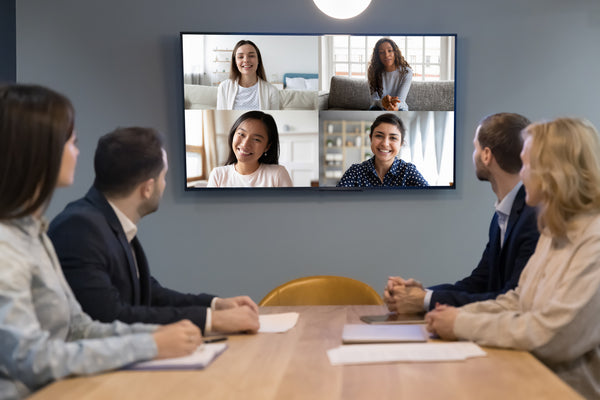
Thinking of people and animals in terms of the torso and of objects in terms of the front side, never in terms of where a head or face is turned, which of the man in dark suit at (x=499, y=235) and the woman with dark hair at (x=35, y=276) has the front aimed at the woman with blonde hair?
the woman with dark hair

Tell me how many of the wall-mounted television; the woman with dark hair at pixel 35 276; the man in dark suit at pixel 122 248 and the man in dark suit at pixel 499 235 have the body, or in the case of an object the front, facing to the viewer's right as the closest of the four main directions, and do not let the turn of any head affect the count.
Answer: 2

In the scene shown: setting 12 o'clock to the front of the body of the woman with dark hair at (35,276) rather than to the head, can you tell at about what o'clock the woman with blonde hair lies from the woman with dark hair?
The woman with blonde hair is roughly at 12 o'clock from the woman with dark hair.

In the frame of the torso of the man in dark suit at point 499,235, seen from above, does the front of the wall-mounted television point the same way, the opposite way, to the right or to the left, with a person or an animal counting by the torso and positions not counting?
to the left

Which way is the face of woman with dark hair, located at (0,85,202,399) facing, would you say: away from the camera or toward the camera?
away from the camera

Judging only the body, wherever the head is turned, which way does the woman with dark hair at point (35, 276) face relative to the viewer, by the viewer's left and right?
facing to the right of the viewer

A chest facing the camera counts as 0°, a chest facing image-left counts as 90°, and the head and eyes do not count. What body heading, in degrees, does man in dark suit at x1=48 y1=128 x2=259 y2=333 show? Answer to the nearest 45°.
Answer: approximately 270°

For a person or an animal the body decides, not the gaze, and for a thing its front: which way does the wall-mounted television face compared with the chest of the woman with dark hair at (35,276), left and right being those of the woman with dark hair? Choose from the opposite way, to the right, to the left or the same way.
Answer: to the right

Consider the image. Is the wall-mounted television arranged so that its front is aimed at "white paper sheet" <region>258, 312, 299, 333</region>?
yes

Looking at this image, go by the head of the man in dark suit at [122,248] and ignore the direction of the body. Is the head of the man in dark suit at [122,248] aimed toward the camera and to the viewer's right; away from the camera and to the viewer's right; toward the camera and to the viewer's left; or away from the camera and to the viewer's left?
away from the camera and to the viewer's right

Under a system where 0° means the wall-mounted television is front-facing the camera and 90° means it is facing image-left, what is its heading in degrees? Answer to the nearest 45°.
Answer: approximately 0°
